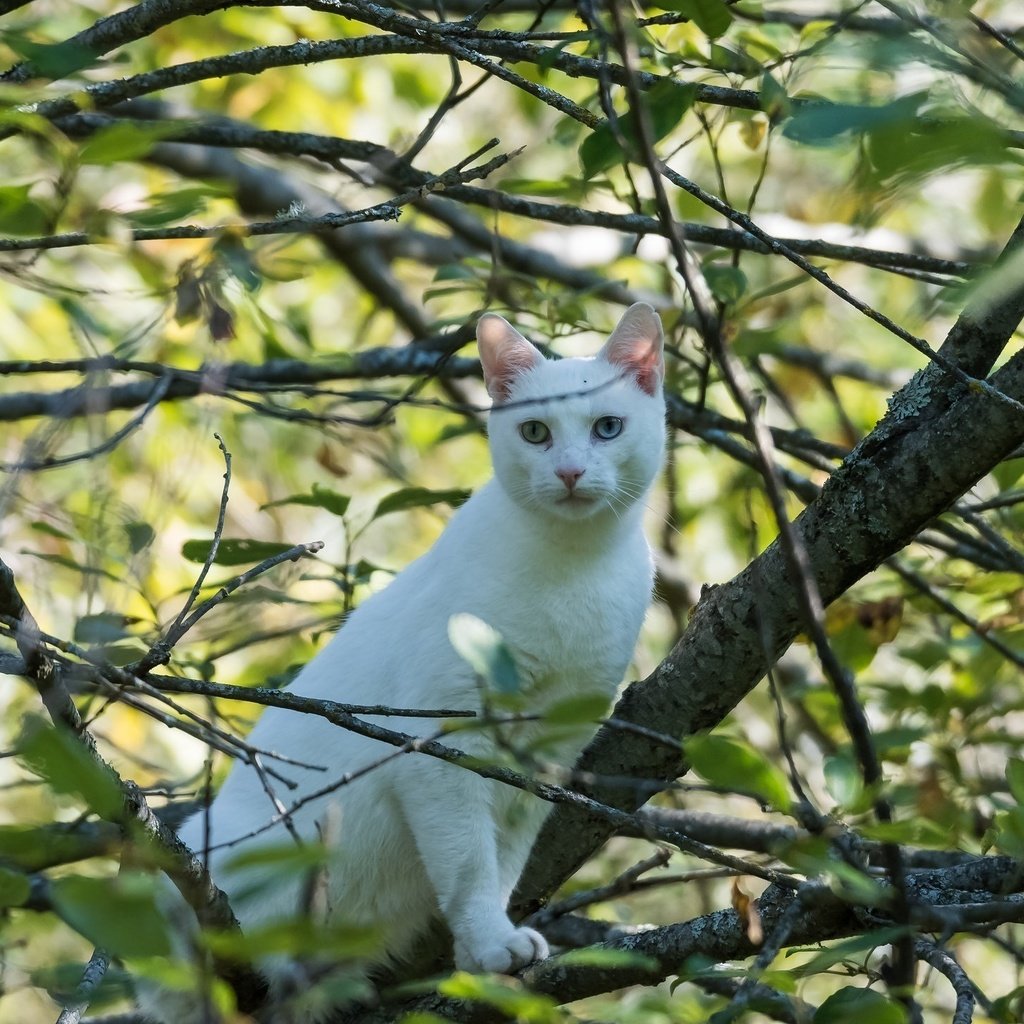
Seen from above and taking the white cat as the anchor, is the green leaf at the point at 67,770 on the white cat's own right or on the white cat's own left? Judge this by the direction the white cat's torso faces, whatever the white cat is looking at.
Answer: on the white cat's own right

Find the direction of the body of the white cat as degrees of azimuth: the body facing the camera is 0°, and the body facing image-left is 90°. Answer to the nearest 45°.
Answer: approximately 315°

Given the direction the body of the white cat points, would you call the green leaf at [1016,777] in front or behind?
in front

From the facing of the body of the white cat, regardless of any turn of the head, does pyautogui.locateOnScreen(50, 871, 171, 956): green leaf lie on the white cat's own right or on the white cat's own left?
on the white cat's own right

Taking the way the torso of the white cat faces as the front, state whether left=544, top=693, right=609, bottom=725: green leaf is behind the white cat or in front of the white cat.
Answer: in front

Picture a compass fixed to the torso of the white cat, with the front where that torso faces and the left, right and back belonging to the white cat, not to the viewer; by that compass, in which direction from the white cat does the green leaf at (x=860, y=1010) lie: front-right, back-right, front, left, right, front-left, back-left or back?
front-left
